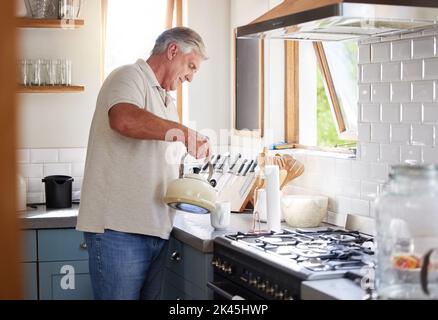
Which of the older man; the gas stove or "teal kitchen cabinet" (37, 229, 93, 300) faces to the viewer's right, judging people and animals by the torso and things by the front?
the older man

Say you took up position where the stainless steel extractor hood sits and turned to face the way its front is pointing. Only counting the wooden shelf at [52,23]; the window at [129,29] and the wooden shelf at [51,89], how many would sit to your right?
3

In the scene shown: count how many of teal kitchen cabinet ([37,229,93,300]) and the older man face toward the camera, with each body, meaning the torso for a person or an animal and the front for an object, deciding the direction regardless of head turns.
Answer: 1

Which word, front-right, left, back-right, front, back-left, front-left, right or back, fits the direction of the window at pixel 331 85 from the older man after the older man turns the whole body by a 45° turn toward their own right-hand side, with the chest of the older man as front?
left

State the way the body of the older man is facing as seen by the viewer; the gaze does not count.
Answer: to the viewer's right

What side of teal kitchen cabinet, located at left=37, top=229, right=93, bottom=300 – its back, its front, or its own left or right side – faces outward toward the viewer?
front

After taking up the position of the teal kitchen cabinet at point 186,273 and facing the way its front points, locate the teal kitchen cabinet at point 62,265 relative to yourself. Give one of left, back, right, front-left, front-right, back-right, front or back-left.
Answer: right

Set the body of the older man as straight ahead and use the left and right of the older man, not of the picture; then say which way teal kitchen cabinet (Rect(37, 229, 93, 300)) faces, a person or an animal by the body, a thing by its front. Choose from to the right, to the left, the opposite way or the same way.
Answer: to the right

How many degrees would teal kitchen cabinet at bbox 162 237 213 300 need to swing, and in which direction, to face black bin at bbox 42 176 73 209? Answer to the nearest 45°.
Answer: approximately 90° to its right

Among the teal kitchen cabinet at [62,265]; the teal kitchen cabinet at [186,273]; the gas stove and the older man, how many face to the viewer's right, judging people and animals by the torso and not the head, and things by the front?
1

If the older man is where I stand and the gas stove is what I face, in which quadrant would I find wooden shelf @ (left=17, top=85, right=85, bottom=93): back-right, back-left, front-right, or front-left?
back-left

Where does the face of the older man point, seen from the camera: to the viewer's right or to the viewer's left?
to the viewer's right

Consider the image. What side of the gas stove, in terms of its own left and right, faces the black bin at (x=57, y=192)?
right
